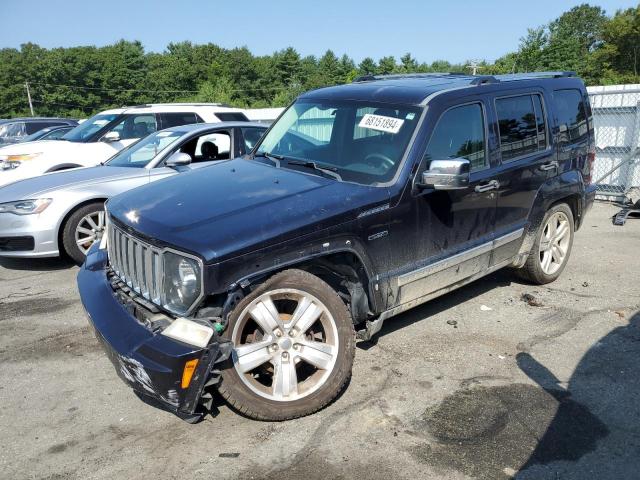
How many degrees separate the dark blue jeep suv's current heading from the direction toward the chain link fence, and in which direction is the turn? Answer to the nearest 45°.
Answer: approximately 180°

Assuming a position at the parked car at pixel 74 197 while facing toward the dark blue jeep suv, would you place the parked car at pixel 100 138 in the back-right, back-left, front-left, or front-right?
back-left

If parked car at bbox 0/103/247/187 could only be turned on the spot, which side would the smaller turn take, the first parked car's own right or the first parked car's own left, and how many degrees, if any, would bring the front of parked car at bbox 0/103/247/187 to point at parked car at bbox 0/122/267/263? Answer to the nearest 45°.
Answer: approximately 45° to the first parked car's own left

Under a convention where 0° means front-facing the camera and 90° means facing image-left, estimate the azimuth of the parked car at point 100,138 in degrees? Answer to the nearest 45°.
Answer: approximately 45°

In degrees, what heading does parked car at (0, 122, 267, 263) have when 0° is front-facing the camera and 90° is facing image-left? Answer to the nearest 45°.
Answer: approximately 45°

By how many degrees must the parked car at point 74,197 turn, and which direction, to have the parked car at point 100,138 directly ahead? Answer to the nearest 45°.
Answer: approximately 135° to its right
